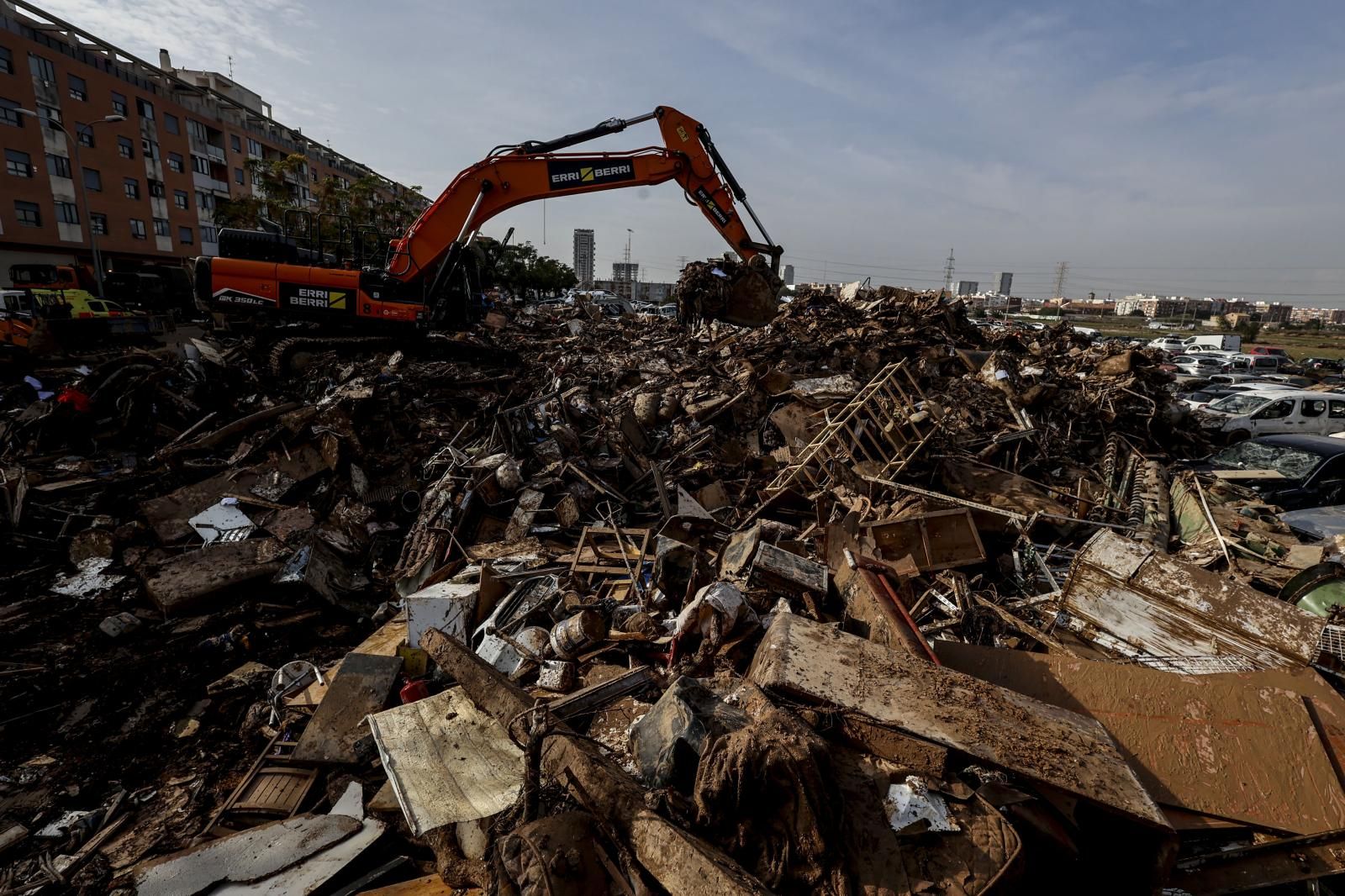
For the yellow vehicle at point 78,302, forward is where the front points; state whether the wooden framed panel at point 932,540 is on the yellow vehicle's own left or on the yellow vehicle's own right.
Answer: on the yellow vehicle's own right

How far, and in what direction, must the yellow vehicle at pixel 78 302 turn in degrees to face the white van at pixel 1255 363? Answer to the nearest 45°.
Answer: approximately 45° to its right

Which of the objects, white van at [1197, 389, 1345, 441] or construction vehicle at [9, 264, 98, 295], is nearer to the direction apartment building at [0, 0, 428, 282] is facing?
the white van

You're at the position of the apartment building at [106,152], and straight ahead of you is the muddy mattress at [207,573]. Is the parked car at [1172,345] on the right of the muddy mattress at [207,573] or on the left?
left

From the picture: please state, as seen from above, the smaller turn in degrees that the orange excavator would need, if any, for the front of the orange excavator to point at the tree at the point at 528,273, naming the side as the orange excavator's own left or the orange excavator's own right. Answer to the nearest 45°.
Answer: approximately 90° to the orange excavator's own left

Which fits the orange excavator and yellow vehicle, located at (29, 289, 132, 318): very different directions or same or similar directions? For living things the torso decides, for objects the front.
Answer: same or similar directions

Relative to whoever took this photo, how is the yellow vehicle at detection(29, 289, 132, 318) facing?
facing to the right of the viewer

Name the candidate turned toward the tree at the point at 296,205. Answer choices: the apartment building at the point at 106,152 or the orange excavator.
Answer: the apartment building

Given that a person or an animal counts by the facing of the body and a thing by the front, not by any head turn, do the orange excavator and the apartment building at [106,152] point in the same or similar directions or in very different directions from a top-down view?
same or similar directions

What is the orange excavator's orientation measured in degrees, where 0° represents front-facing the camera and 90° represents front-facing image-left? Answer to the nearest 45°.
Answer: approximately 270°

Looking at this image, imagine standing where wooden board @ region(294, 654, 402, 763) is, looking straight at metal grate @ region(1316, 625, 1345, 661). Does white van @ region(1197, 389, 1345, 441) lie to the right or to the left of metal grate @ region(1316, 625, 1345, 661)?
left

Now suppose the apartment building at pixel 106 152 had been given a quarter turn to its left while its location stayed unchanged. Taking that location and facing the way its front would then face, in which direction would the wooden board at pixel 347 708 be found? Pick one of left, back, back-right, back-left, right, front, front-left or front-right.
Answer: back-right

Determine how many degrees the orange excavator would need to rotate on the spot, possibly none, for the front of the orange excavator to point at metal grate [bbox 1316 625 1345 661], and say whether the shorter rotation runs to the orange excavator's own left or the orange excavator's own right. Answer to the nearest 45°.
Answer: approximately 45° to the orange excavator's own right

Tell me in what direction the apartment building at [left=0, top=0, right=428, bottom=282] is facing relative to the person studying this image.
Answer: facing the viewer and to the right of the viewer

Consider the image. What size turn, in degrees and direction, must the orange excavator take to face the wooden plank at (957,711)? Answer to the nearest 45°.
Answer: approximately 90° to its right

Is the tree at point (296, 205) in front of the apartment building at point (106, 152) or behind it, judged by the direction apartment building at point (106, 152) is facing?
in front

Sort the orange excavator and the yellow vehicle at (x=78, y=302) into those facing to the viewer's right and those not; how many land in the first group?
2
